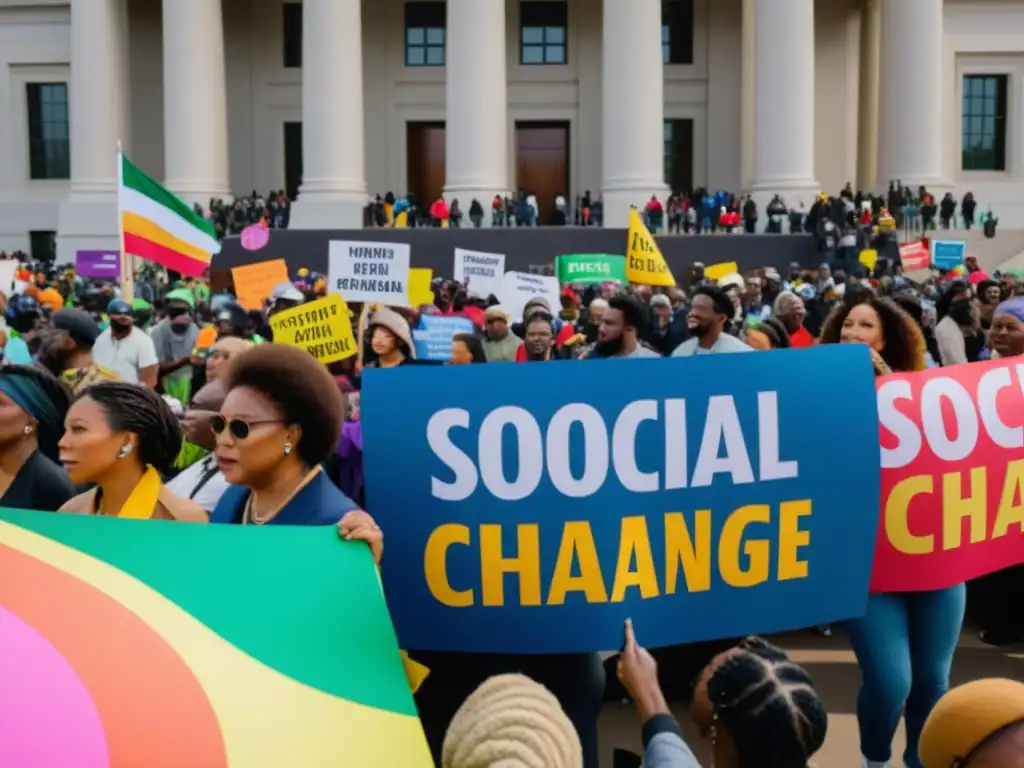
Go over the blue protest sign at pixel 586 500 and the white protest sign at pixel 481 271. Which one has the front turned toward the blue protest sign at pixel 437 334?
the white protest sign

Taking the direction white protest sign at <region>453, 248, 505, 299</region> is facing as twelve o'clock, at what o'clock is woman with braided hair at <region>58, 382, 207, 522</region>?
The woman with braided hair is roughly at 12 o'clock from the white protest sign.

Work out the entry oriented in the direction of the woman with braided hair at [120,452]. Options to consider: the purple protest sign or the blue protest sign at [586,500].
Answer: the purple protest sign

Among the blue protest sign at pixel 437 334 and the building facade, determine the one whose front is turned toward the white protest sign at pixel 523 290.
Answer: the building facade

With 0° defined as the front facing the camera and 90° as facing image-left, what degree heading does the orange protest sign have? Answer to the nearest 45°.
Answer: approximately 0°

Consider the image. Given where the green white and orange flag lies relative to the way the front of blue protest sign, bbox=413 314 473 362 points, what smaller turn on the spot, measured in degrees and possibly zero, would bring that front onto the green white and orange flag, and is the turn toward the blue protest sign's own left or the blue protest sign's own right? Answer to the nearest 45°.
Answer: approximately 135° to the blue protest sign's own right

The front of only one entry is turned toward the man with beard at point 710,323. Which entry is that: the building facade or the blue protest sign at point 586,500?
the building facade

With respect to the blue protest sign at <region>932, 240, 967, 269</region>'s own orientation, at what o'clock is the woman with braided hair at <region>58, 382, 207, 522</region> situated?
The woman with braided hair is roughly at 12 o'clock from the blue protest sign.

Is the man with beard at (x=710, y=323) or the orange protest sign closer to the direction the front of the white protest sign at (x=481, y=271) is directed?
the man with beard

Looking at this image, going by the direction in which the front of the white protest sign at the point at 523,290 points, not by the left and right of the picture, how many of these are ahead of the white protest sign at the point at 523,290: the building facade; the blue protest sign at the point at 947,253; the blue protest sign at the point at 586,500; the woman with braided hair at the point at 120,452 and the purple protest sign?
2

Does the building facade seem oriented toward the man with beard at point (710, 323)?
yes

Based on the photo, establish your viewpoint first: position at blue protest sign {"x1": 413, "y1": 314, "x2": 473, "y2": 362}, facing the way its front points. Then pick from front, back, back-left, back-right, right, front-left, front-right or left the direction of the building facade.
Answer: back
